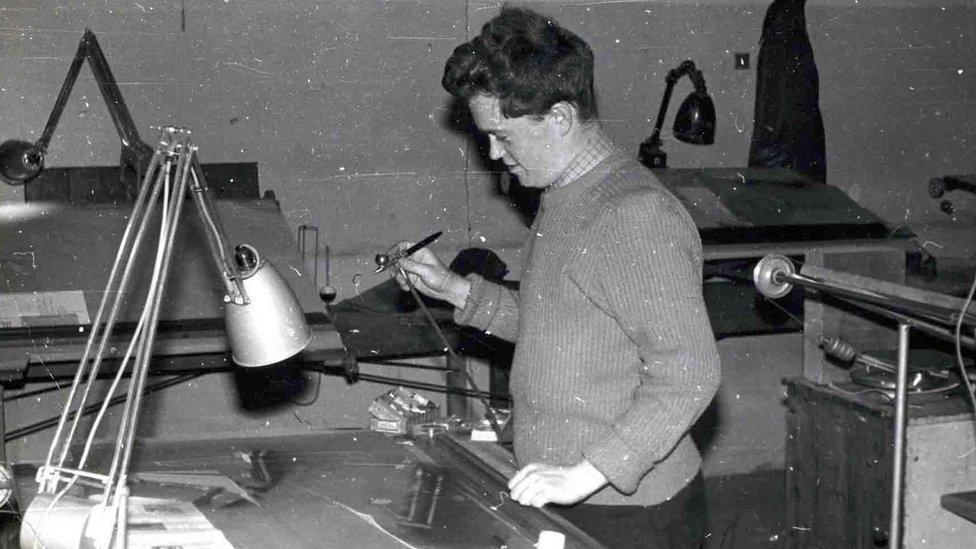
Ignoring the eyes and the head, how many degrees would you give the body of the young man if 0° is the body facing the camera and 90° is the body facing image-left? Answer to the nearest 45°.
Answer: approximately 90°

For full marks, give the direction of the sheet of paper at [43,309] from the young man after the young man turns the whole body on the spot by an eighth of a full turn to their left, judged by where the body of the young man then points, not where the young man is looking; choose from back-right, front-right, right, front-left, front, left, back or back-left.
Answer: right

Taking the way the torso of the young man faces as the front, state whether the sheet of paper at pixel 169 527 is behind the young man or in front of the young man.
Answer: in front

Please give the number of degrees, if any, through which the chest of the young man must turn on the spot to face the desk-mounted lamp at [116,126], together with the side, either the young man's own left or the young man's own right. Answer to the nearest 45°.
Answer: approximately 45° to the young man's own right

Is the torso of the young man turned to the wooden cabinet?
no

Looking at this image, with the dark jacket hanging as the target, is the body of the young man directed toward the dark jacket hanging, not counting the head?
no

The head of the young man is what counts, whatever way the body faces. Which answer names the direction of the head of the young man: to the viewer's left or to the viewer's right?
to the viewer's left

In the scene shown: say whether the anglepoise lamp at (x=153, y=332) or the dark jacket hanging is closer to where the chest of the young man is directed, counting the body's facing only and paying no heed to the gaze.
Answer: the anglepoise lamp

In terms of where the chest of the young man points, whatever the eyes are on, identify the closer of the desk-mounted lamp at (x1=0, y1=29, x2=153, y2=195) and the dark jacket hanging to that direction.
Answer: the desk-mounted lamp

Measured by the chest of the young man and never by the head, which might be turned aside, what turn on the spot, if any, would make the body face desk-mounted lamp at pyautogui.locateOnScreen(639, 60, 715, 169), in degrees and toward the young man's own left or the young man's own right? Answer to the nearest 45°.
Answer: approximately 90° to the young man's own right
